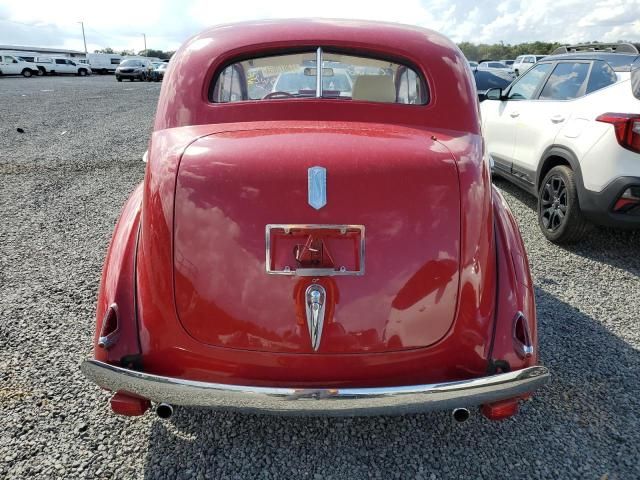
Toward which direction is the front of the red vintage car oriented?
away from the camera

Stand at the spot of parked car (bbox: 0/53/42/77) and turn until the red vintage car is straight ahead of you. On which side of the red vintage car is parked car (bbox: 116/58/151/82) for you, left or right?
left

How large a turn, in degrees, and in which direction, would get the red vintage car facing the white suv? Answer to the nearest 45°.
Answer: approximately 45° to its right

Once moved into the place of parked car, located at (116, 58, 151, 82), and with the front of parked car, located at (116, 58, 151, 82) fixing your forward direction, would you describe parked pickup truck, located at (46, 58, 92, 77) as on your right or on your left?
on your right

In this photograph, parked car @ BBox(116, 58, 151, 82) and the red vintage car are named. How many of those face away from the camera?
1

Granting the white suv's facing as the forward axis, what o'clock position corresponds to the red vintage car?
The red vintage car is roughly at 8 o'clock from the white suv.

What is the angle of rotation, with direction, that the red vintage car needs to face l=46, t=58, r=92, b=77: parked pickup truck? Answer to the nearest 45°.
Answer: approximately 45° to its left

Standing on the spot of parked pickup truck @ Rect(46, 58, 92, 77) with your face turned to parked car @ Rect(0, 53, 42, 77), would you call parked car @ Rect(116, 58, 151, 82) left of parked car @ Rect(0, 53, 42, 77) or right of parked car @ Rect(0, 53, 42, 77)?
left

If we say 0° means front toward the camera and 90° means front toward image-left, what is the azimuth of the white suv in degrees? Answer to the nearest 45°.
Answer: approximately 135°

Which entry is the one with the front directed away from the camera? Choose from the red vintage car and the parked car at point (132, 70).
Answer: the red vintage car
